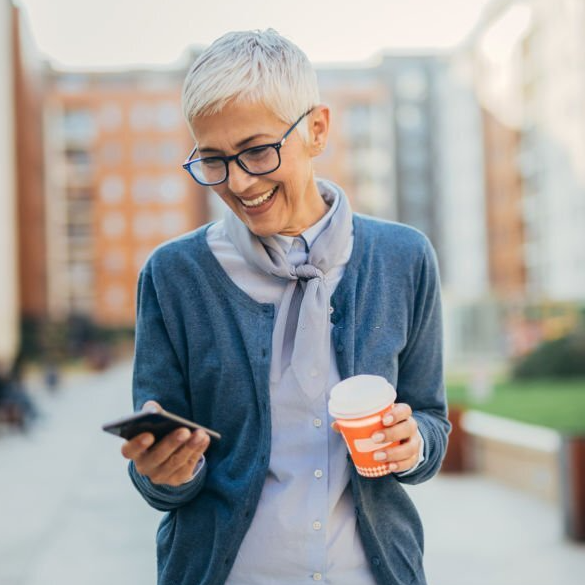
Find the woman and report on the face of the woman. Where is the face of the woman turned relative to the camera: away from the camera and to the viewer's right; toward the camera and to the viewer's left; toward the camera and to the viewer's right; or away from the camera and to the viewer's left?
toward the camera and to the viewer's left

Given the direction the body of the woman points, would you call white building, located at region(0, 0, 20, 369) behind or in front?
behind

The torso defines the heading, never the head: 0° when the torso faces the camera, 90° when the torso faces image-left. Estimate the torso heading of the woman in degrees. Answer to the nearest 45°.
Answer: approximately 0°
